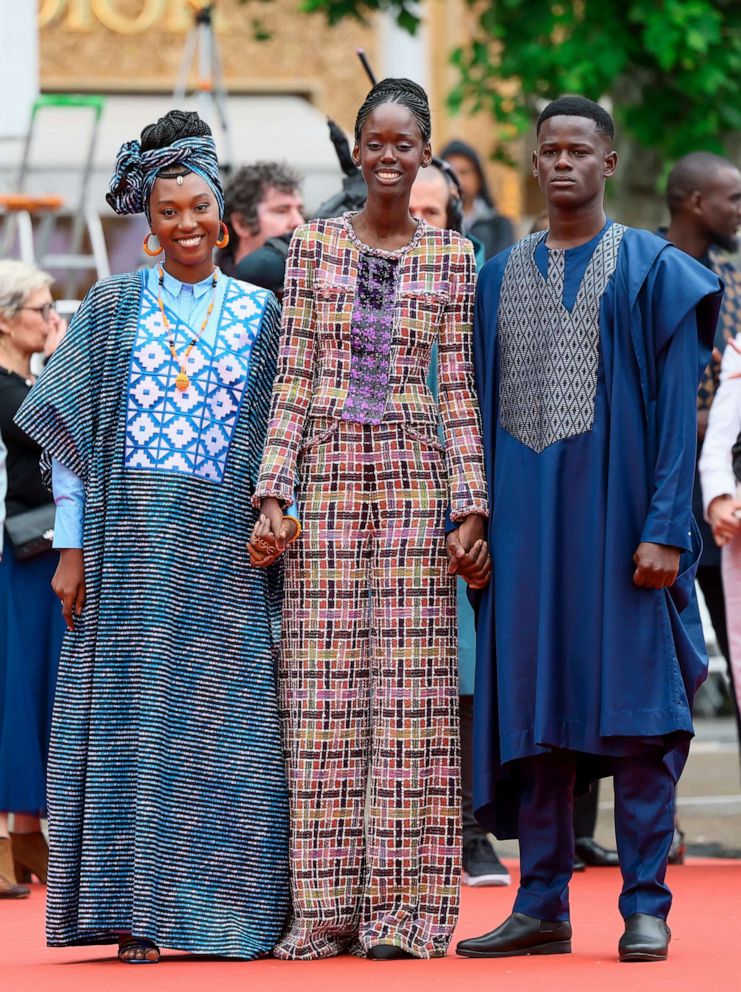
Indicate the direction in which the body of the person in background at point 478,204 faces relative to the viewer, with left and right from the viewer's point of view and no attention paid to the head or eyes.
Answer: facing the viewer and to the left of the viewer

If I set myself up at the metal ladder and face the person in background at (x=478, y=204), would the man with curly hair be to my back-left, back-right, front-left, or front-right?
front-right

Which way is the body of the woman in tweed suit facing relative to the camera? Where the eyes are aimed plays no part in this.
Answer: toward the camera

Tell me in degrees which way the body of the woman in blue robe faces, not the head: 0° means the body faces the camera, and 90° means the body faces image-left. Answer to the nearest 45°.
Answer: approximately 0°

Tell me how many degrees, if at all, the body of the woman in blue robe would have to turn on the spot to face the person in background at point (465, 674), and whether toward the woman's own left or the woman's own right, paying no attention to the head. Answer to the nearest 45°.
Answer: approximately 135° to the woman's own left
